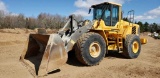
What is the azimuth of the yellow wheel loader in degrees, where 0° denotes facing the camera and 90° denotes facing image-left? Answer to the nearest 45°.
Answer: approximately 45°
